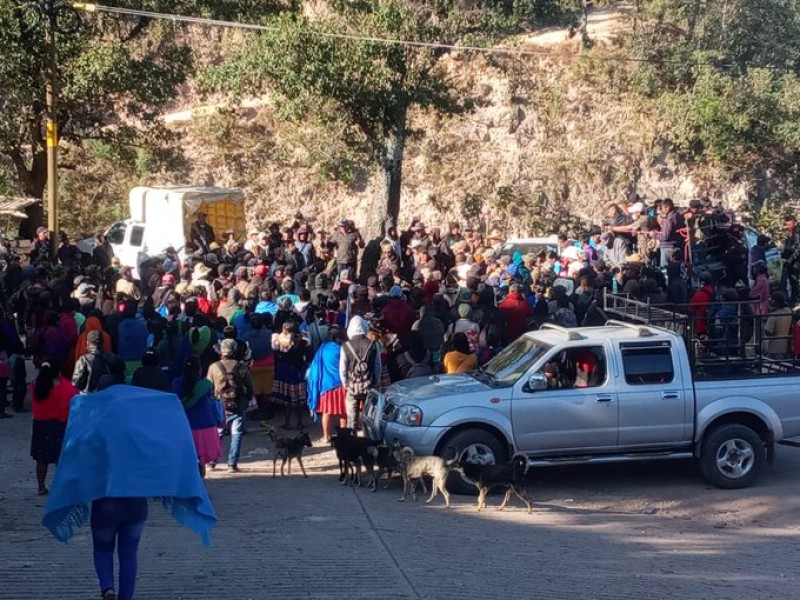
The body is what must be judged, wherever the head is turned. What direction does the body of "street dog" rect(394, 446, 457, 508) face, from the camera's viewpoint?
to the viewer's left

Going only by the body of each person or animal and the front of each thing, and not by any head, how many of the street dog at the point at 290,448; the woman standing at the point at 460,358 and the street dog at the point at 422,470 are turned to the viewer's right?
1

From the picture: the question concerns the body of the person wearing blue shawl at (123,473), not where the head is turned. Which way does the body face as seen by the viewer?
away from the camera

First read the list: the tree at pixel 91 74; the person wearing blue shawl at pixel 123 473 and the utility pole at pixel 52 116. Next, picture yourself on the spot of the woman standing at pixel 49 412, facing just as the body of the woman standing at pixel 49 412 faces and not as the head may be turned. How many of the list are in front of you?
2

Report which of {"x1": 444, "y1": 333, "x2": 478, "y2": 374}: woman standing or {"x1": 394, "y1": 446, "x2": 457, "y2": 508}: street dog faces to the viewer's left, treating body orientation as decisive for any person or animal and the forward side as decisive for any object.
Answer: the street dog

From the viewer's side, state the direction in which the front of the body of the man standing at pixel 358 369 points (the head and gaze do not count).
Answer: away from the camera

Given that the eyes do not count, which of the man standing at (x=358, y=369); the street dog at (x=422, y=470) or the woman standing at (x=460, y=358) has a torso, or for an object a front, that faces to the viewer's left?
the street dog

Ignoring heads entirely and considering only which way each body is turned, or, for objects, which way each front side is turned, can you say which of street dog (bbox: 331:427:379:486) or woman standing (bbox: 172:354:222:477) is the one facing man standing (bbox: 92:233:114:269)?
the woman standing

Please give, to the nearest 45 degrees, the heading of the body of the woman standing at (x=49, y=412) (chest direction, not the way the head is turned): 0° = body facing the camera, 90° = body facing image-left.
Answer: approximately 180°

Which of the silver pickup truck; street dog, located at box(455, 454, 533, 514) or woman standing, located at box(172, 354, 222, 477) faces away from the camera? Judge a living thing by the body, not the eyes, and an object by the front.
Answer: the woman standing

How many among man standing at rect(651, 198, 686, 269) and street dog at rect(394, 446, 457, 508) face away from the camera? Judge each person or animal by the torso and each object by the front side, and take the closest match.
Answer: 0

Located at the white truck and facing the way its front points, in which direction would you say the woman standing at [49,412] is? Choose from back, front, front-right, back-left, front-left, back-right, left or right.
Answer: front-left

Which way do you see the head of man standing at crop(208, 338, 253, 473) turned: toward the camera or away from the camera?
away from the camera
